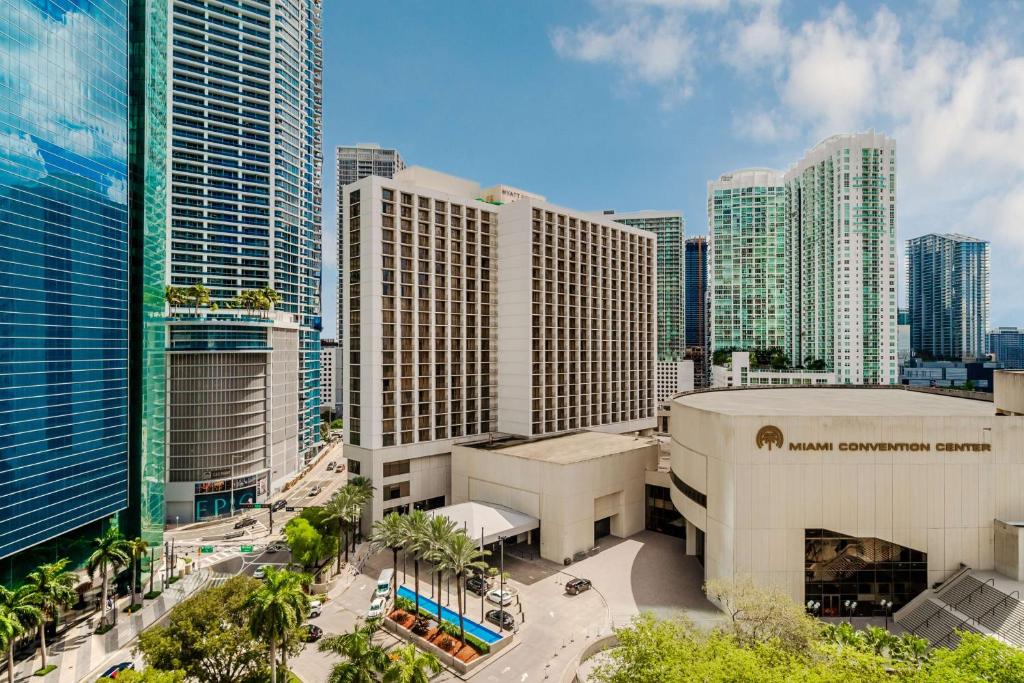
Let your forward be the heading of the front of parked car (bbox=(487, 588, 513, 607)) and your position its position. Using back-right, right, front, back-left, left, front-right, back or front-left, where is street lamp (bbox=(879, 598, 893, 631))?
front-left

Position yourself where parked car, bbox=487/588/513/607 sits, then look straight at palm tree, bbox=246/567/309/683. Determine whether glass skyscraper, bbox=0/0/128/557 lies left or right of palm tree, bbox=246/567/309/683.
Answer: right

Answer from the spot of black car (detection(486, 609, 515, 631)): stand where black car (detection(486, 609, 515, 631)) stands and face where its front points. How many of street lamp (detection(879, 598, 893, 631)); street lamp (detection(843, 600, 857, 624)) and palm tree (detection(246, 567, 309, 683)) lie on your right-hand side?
1

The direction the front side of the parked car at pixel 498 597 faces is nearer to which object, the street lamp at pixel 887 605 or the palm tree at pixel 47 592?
the street lamp

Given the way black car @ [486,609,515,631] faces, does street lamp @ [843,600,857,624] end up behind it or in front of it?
in front

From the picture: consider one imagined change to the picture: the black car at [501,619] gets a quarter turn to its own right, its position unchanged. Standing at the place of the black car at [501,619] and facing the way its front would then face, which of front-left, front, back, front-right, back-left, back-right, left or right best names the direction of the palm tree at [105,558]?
front-right

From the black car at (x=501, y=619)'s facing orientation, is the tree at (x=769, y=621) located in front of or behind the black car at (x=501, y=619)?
in front

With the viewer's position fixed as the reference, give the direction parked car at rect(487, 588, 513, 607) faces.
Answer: facing the viewer and to the right of the viewer

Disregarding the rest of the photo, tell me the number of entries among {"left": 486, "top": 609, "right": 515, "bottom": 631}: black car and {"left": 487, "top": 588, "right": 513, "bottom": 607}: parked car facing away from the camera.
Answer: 0

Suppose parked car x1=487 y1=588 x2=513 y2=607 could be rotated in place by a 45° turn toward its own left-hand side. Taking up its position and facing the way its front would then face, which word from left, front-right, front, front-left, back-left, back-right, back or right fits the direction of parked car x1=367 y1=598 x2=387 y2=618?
back

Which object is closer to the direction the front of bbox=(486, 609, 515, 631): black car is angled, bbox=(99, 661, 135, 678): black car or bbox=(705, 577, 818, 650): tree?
the tree

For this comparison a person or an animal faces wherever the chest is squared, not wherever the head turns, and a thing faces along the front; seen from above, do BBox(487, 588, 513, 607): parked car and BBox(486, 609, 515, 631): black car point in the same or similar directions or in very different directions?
same or similar directions

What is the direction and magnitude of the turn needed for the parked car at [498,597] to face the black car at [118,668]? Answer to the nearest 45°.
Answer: approximately 135° to its right
